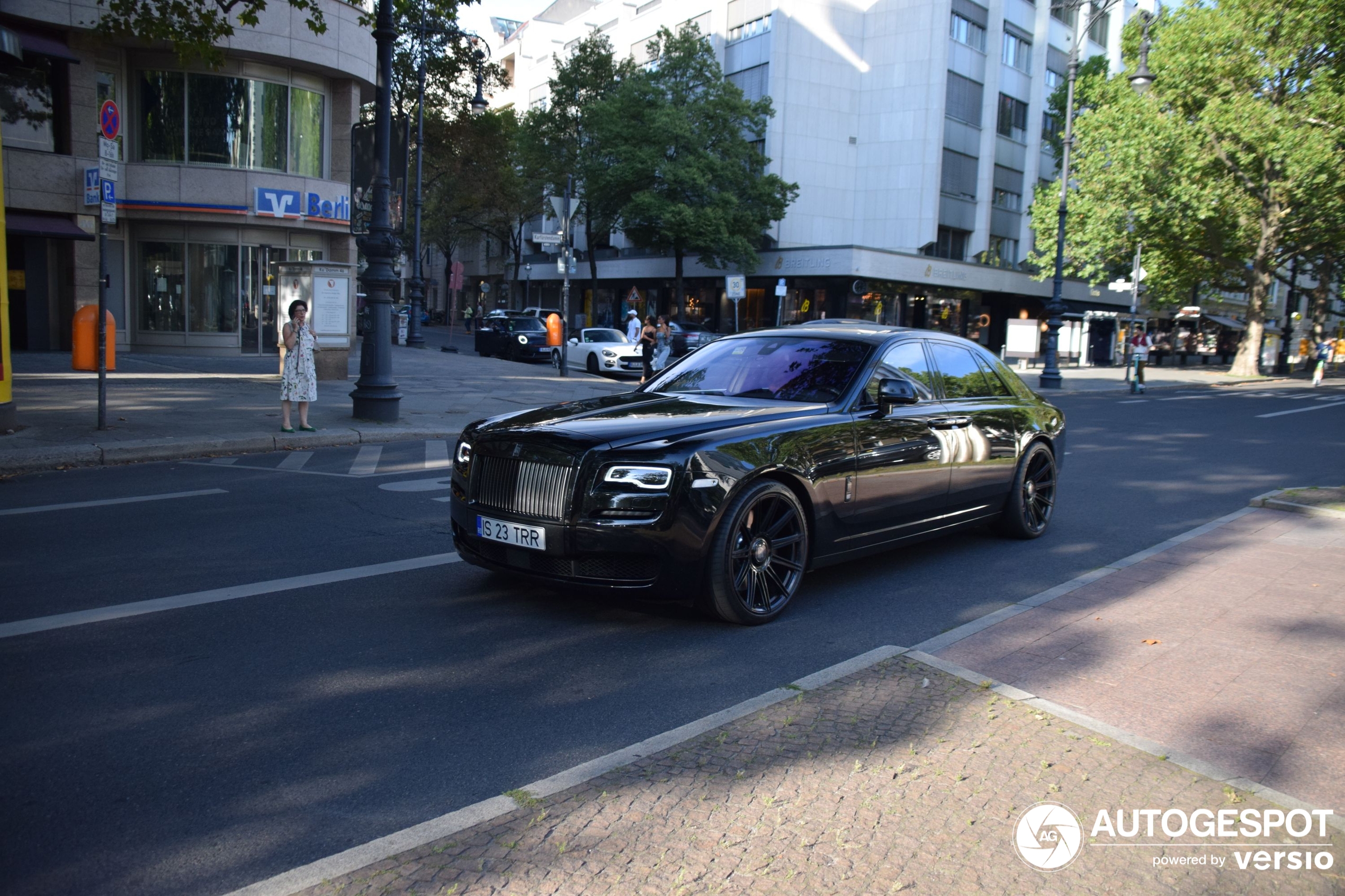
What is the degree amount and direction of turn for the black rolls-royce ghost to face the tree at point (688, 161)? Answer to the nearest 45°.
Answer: approximately 135° to its right

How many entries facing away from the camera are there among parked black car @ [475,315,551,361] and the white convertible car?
0

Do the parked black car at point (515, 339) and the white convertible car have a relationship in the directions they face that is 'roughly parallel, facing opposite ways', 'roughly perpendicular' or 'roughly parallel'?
roughly parallel

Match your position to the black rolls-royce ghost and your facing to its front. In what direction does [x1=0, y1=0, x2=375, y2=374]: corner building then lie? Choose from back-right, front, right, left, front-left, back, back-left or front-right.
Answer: right

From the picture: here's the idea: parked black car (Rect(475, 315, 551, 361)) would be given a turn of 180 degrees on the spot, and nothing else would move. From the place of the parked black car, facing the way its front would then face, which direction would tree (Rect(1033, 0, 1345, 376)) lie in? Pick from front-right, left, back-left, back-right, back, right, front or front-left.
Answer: back-right

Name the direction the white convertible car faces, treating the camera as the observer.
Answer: facing the viewer and to the right of the viewer

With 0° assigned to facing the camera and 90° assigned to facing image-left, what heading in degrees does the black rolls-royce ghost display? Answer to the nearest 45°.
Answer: approximately 45°

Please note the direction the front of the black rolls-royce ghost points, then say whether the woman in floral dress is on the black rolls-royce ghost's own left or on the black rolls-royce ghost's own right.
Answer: on the black rolls-royce ghost's own right

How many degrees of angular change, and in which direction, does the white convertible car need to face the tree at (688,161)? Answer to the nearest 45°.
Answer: approximately 135° to its left
